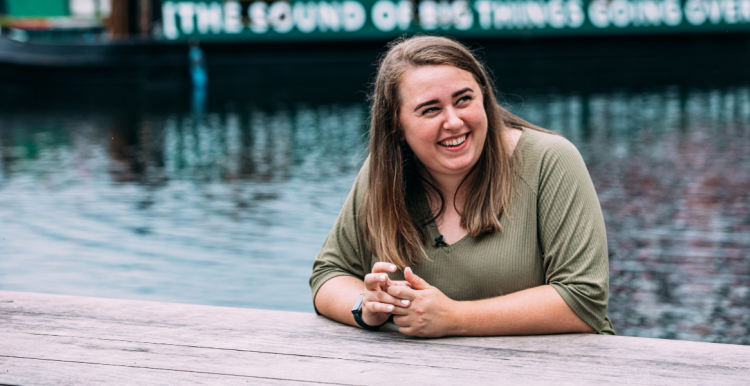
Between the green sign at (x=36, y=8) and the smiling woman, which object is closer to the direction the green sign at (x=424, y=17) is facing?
the smiling woman

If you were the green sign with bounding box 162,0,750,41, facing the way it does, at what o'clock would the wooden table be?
The wooden table is roughly at 12 o'clock from the green sign.

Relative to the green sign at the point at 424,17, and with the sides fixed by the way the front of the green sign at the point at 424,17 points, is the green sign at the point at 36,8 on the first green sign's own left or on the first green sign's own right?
on the first green sign's own right

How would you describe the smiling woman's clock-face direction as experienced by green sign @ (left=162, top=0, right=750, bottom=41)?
The smiling woman is roughly at 12 o'clock from the green sign.

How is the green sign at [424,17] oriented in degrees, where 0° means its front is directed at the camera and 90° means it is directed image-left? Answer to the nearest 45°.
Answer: approximately 0°

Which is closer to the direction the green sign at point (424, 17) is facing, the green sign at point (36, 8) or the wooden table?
the wooden table
